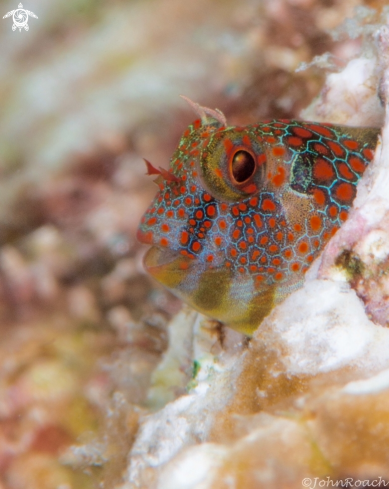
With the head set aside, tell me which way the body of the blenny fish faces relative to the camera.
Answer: to the viewer's left
